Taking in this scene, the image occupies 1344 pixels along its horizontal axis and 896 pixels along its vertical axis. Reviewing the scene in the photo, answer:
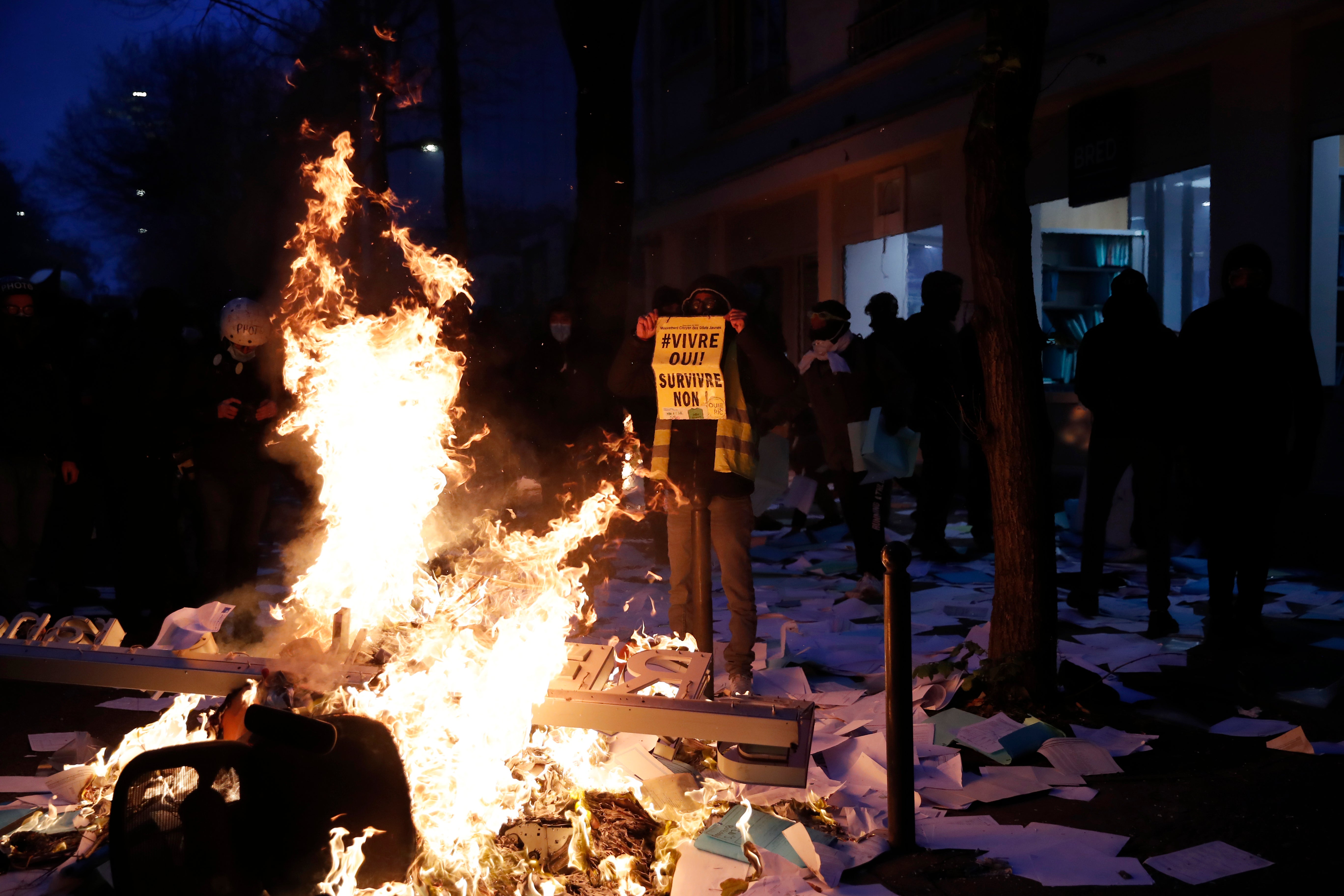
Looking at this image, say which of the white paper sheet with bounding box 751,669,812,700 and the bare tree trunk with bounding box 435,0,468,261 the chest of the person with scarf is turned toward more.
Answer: the white paper sheet

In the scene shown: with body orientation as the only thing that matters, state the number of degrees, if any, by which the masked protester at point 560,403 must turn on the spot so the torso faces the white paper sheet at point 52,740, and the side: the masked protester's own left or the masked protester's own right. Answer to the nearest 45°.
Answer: approximately 45° to the masked protester's own right

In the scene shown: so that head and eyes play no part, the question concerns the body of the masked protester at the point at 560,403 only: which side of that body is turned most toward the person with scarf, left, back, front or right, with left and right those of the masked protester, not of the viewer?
left

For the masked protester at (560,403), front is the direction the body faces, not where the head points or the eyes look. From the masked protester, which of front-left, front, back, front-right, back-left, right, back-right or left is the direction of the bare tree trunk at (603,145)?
back
